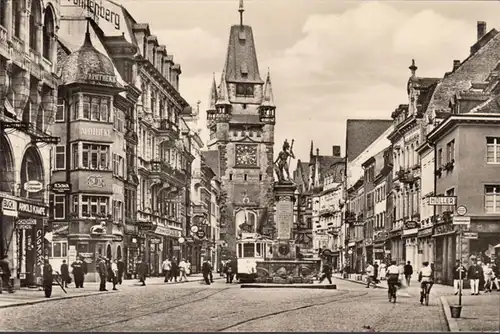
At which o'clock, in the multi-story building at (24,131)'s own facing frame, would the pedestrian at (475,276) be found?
The pedestrian is roughly at 11 o'clock from the multi-story building.

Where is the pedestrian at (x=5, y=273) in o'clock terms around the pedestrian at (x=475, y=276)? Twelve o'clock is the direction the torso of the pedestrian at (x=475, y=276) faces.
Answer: the pedestrian at (x=5, y=273) is roughly at 2 o'clock from the pedestrian at (x=475, y=276).

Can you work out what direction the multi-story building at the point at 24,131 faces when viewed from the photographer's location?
facing the viewer and to the right of the viewer

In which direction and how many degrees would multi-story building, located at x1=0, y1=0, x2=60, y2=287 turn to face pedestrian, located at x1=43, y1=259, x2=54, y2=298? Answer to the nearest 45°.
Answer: approximately 45° to its right

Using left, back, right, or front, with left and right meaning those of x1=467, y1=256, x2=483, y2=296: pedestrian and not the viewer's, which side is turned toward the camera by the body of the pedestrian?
front

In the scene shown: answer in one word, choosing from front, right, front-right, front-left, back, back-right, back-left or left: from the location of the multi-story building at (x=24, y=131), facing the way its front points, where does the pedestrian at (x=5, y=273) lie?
front-right

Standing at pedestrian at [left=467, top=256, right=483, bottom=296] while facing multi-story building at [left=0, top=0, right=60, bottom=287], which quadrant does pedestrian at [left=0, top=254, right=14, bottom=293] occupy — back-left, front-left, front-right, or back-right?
front-left
